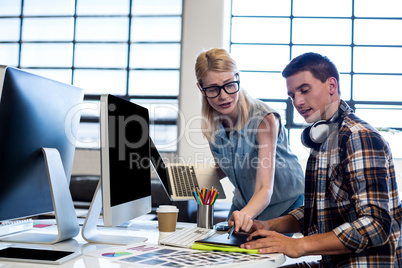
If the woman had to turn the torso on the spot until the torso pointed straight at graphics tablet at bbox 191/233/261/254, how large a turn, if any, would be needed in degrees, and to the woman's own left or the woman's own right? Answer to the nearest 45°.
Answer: approximately 45° to the woman's own left

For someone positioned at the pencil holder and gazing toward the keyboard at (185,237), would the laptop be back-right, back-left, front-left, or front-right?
back-right

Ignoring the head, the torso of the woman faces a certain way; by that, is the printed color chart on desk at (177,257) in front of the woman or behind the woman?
in front

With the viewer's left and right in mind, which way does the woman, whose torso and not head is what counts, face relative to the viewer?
facing the viewer and to the left of the viewer
